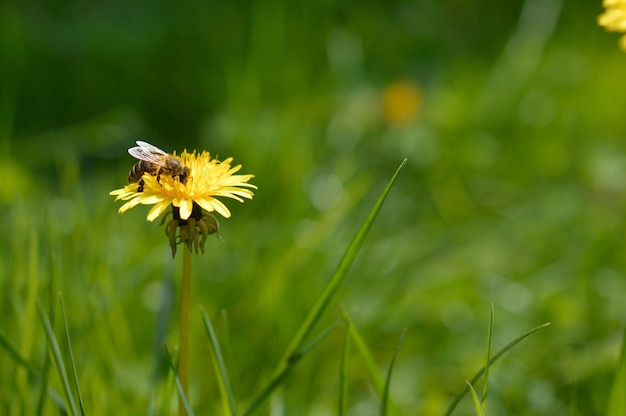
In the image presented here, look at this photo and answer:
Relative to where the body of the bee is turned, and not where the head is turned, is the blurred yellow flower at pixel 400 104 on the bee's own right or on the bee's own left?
on the bee's own left

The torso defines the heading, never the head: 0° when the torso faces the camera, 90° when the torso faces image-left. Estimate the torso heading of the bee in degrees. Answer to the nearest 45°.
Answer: approximately 270°

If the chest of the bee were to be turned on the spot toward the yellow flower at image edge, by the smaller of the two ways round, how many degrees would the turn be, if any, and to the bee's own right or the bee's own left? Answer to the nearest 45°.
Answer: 0° — it already faces it
